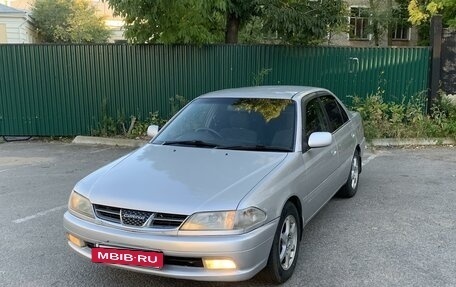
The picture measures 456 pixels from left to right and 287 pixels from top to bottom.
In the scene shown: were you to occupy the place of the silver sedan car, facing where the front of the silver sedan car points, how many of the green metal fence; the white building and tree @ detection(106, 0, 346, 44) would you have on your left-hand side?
0

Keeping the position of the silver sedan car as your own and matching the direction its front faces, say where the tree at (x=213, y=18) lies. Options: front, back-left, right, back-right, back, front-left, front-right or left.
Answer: back-right

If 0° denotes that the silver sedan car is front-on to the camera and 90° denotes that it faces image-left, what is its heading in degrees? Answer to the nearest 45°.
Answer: approximately 45°

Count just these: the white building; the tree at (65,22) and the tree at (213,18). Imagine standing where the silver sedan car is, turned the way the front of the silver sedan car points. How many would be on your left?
0

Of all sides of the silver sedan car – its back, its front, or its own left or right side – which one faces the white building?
right

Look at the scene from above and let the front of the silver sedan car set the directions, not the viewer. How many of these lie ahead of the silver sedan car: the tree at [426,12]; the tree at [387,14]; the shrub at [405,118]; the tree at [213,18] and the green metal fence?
0

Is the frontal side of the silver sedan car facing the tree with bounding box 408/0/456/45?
no

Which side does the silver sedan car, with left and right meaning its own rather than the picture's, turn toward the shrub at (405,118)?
back

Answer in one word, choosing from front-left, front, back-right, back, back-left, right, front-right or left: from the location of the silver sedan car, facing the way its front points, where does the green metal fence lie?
back-right

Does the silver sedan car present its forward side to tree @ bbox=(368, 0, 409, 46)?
no

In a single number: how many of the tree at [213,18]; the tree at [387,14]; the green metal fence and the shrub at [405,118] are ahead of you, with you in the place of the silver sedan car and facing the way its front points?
0

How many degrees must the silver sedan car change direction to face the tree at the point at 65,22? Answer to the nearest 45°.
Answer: approximately 135° to its right

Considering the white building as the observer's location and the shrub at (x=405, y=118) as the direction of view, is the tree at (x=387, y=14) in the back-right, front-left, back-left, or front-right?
front-left
